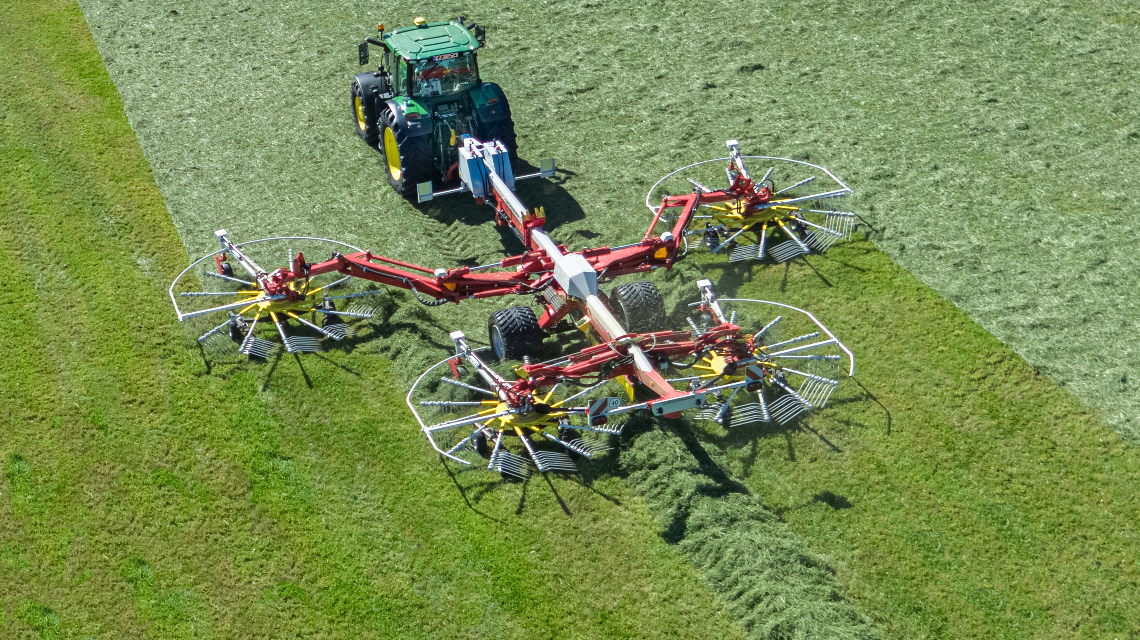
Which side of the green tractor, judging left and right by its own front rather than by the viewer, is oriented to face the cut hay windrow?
back

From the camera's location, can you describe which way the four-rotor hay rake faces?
facing away from the viewer and to the left of the viewer

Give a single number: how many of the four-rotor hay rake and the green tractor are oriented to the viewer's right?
0

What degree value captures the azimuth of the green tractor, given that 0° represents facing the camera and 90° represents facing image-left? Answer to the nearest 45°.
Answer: approximately 135°

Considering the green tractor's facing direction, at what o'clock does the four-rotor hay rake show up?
The four-rotor hay rake is roughly at 7 o'clock from the green tractor.

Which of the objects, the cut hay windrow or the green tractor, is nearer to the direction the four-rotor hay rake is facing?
the green tractor

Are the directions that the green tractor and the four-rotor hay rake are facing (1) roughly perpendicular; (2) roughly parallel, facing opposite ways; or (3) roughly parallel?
roughly parallel

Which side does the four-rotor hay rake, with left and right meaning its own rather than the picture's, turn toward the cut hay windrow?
back
